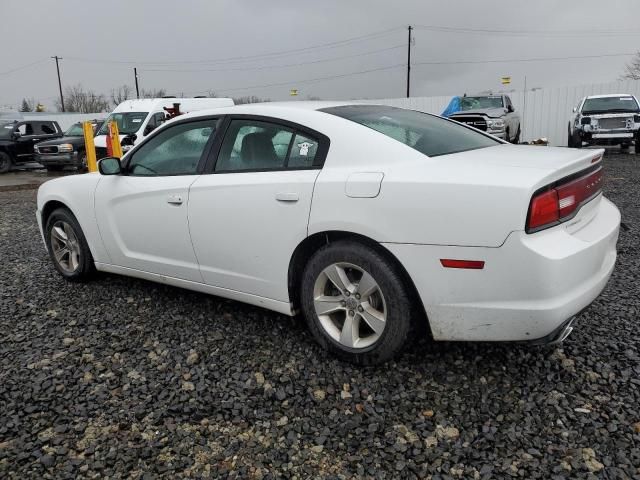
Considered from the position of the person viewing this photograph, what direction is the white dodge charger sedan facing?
facing away from the viewer and to the left of the viewer

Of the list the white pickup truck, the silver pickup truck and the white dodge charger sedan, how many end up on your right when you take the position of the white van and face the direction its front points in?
0

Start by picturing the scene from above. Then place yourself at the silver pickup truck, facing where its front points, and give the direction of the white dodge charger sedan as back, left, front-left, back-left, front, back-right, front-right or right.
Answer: front-left

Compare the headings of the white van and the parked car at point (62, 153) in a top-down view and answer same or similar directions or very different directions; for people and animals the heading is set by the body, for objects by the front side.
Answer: same or similar directions

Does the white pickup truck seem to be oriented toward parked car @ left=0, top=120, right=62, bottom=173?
no

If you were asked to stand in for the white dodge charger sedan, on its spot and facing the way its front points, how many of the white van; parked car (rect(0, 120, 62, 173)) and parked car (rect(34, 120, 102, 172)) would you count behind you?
0

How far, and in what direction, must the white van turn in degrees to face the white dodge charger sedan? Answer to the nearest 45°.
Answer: approximately 45° to its left

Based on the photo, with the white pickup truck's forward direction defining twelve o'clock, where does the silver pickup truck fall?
The silver pickup truck is roughly at 3 o'clock from the white pickup truck.

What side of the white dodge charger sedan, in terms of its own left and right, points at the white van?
front

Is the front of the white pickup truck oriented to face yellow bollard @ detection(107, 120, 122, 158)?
no

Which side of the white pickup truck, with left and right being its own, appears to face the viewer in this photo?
front

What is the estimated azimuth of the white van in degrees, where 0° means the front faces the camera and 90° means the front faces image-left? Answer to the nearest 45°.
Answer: approximately 45°

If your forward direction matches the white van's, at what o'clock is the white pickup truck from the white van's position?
The white pickup truck is roughly at 8 o'clock from the white van.

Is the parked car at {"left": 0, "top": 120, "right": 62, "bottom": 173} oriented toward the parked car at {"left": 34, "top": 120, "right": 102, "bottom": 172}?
no

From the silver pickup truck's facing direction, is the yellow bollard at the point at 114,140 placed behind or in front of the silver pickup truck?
in front

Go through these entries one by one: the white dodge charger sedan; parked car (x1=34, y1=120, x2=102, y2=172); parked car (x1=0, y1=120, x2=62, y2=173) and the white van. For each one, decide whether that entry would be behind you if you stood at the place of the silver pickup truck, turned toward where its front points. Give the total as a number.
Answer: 0

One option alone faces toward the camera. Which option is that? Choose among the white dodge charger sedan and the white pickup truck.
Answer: the white pickup truck
